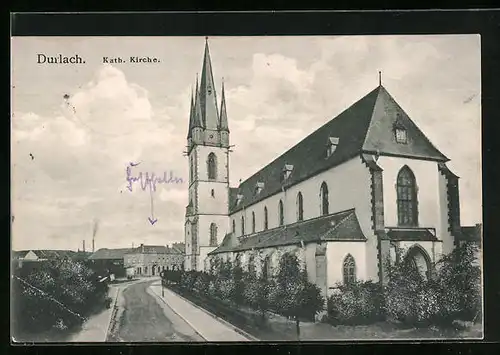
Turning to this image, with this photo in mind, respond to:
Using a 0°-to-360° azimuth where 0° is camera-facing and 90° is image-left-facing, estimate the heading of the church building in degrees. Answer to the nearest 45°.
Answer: approximately 315°
